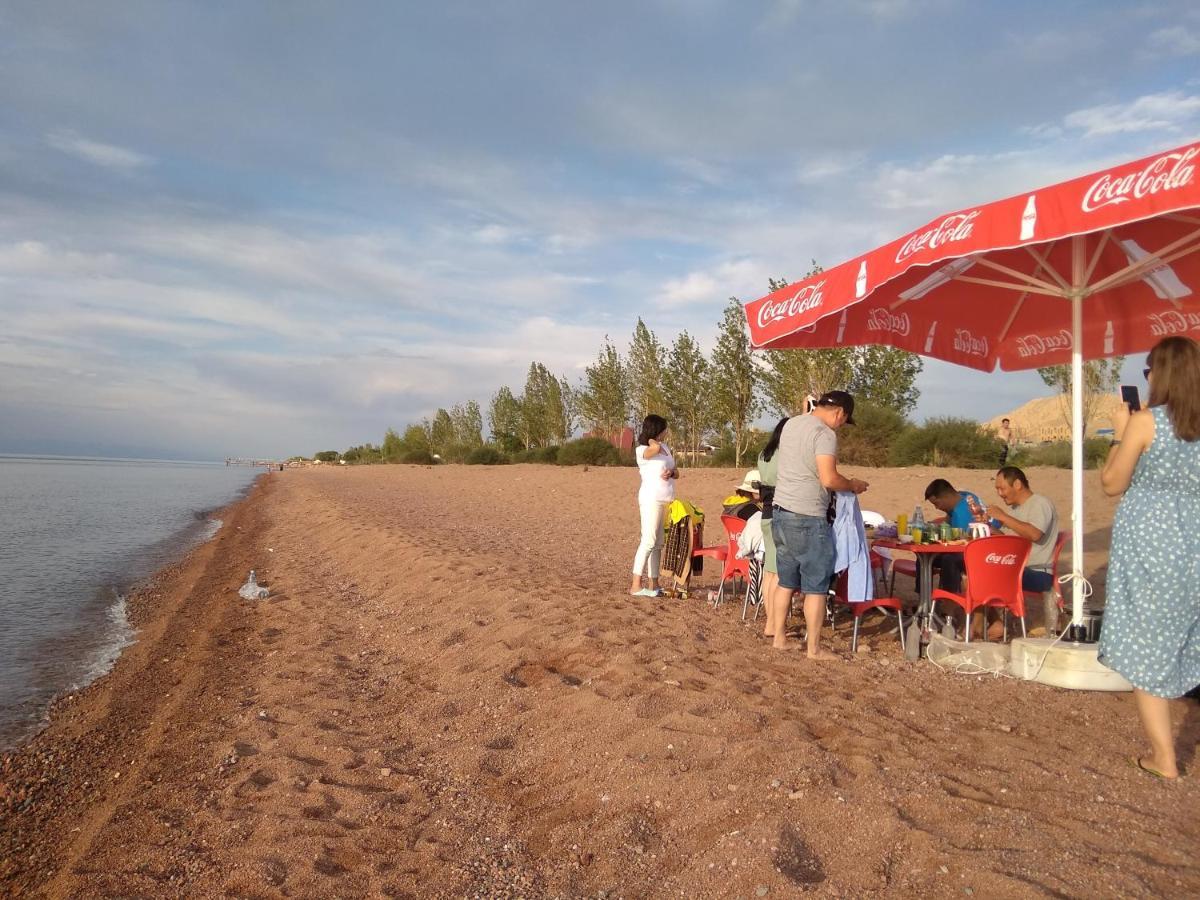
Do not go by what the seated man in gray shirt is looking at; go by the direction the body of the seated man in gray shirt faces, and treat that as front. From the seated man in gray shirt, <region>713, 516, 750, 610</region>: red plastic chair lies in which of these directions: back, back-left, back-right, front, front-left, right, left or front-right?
front

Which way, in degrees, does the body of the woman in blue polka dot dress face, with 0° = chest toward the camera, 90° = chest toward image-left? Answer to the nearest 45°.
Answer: approximately 135°

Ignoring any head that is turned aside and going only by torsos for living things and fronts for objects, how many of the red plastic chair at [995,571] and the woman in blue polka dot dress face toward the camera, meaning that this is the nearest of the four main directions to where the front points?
0

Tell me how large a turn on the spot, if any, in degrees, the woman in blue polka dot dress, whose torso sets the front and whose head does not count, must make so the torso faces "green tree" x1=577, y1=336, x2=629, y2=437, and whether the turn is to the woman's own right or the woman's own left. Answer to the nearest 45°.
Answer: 0° — they already face it

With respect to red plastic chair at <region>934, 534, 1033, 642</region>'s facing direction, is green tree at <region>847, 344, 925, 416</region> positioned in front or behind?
in front

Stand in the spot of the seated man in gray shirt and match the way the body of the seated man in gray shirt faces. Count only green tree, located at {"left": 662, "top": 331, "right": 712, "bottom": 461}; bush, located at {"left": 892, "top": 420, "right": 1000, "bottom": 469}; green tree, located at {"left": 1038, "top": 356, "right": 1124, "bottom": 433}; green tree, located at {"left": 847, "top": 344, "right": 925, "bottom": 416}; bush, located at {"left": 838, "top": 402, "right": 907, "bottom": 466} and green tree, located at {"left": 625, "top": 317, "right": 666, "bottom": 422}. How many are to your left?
0

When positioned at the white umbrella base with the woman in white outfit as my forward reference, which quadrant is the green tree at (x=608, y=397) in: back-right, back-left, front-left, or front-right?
front-right

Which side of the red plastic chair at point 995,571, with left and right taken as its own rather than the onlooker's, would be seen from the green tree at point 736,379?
front

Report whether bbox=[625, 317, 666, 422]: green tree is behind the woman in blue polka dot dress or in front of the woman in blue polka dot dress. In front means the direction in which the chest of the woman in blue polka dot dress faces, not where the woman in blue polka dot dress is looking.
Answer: in front

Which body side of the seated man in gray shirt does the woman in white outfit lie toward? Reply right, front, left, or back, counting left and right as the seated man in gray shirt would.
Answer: front

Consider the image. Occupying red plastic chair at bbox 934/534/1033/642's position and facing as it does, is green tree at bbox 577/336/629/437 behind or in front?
in front

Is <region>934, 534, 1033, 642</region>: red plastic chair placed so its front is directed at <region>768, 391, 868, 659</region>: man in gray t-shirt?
no

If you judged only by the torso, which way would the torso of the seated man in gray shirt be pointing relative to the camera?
to the viewer's left

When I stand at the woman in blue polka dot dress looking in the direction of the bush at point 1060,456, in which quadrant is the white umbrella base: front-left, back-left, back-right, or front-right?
front-left

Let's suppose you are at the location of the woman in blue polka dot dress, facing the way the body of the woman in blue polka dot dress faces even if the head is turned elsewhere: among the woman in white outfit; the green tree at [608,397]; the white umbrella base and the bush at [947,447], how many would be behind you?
0

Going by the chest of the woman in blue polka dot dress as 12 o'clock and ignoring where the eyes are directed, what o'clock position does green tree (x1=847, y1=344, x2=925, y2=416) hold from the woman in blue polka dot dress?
The green tree is roughly at 1 o'clock from the woman in blue polka dot dress.

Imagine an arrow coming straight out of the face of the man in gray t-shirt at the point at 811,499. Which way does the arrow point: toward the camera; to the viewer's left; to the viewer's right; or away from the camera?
to the viewer's right
